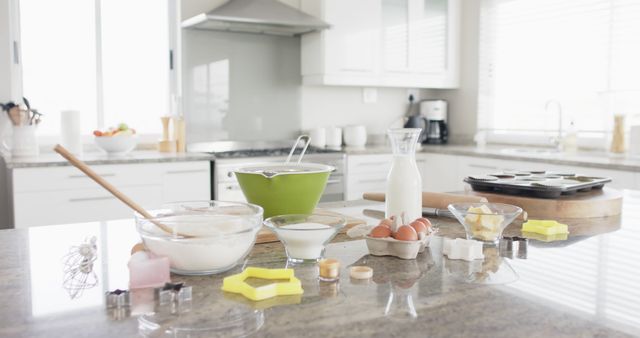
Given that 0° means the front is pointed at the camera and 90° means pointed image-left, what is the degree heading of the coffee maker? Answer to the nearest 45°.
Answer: approximately 45°

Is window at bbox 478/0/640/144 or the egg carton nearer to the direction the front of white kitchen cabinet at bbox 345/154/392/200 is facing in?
the egg carton

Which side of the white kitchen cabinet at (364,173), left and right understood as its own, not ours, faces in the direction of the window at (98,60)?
right

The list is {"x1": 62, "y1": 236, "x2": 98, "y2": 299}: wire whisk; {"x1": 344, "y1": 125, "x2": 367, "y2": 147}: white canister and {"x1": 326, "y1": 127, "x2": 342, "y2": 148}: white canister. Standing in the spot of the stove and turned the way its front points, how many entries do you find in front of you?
1

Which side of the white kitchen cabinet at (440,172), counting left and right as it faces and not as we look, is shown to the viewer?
front

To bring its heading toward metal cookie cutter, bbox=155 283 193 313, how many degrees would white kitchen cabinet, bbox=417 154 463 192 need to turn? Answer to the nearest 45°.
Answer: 0° — it already faces it

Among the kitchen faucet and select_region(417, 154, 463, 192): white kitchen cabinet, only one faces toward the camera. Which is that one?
the white kitchen cabinet

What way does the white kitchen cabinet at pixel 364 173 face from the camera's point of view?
toward the camera

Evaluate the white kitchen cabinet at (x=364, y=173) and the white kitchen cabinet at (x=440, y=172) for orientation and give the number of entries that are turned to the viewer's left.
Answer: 0

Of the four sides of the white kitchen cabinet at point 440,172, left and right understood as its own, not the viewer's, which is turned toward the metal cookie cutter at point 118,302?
front
